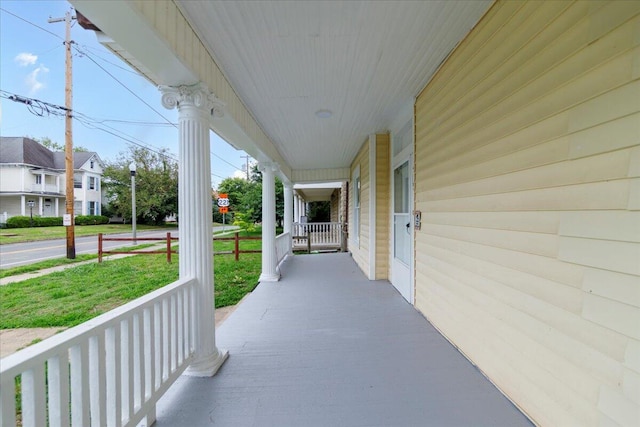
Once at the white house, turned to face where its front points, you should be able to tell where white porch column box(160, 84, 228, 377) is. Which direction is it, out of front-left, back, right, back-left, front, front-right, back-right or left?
front-right

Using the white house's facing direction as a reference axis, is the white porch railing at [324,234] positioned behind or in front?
in front

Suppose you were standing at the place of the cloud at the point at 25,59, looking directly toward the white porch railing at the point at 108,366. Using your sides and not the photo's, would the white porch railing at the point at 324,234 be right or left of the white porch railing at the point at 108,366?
left

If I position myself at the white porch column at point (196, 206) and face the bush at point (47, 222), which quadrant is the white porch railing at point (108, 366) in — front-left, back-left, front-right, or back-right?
back-left

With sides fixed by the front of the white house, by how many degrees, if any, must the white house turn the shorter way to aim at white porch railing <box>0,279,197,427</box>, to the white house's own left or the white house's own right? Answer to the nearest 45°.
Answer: approximately 45° to the white house's own right

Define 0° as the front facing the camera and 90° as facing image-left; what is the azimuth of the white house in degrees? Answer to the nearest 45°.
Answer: approximately 315°

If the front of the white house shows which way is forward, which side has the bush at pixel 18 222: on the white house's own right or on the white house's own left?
on the white house's own right
